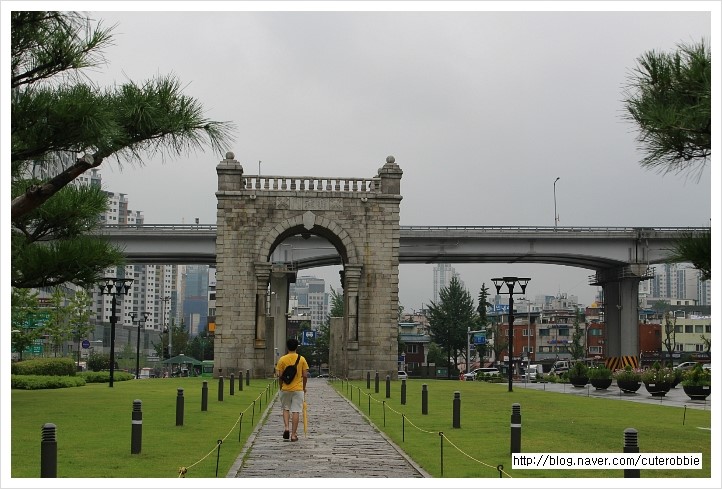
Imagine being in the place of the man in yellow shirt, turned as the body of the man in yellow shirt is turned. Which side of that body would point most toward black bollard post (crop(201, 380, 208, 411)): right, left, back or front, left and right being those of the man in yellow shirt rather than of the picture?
front

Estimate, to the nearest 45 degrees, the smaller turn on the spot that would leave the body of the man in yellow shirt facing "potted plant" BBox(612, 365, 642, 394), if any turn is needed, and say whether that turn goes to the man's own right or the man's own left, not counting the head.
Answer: approximately 45° to the man's own right

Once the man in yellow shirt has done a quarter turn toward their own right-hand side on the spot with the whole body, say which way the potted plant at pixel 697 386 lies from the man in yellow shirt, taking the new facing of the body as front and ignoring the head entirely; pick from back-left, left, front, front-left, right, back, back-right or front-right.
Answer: front-left

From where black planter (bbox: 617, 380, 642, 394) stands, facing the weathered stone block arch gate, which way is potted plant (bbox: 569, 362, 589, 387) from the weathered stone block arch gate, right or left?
right

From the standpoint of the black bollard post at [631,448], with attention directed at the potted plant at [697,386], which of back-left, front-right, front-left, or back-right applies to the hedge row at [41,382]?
front-left

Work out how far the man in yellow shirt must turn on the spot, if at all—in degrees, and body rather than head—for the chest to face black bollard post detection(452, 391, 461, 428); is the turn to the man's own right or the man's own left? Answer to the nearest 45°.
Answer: approximately 45° to the man's own right

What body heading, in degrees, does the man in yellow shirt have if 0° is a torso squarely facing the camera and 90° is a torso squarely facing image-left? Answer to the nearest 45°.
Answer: approximately 180°

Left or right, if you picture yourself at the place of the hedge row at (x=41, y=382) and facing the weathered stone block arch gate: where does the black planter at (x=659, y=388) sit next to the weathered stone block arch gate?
right

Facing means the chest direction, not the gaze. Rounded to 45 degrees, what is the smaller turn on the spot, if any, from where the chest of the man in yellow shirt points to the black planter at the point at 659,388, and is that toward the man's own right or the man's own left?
approximately 45° to the man's own right

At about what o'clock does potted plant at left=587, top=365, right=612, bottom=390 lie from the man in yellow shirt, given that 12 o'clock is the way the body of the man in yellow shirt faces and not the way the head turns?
The potted plant is roughly at 1 o'clock from the man in yellow shirt.

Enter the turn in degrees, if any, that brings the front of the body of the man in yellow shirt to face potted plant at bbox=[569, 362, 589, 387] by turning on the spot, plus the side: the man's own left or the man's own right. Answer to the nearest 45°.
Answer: approximately 45° to the man's own right

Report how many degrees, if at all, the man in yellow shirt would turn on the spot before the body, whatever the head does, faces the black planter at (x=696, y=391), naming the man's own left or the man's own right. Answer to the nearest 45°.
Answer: approximately 45° to the man's own right

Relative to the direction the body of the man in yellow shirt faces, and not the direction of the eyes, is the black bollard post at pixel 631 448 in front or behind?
behind

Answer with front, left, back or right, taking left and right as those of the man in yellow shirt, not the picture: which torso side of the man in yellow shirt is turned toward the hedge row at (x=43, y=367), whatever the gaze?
front
